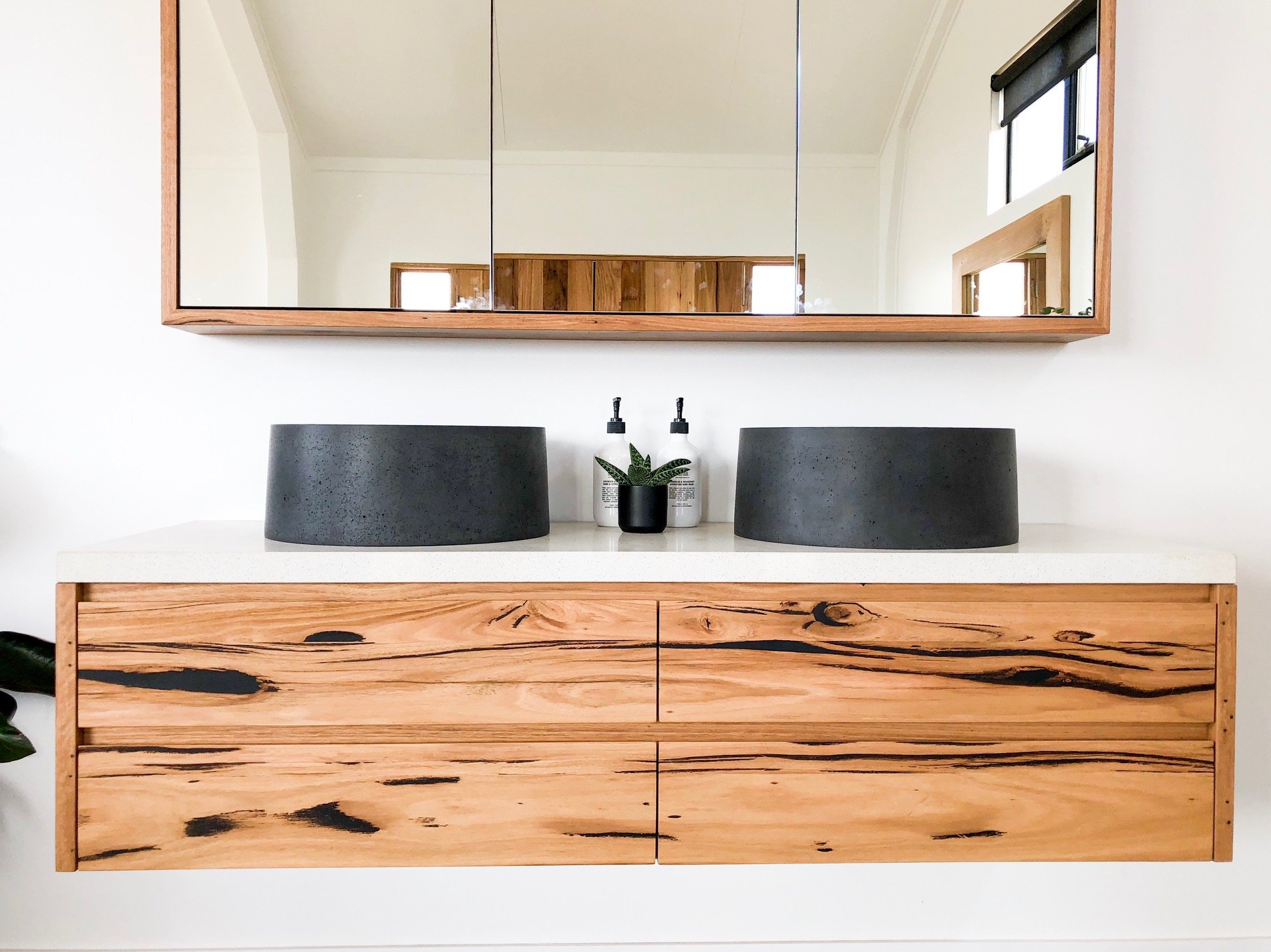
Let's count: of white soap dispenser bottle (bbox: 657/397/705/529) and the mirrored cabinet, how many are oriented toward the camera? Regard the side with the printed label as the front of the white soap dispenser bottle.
2

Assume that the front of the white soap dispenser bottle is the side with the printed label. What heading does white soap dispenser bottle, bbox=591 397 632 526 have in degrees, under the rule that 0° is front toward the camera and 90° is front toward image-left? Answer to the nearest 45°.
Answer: approximately 0°

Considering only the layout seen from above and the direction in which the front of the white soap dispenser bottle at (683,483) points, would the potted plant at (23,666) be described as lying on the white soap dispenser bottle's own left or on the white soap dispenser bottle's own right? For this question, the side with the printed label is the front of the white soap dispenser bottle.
on the white soap dispenser bottle's own right

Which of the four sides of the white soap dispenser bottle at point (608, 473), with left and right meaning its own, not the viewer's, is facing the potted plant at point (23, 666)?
right
